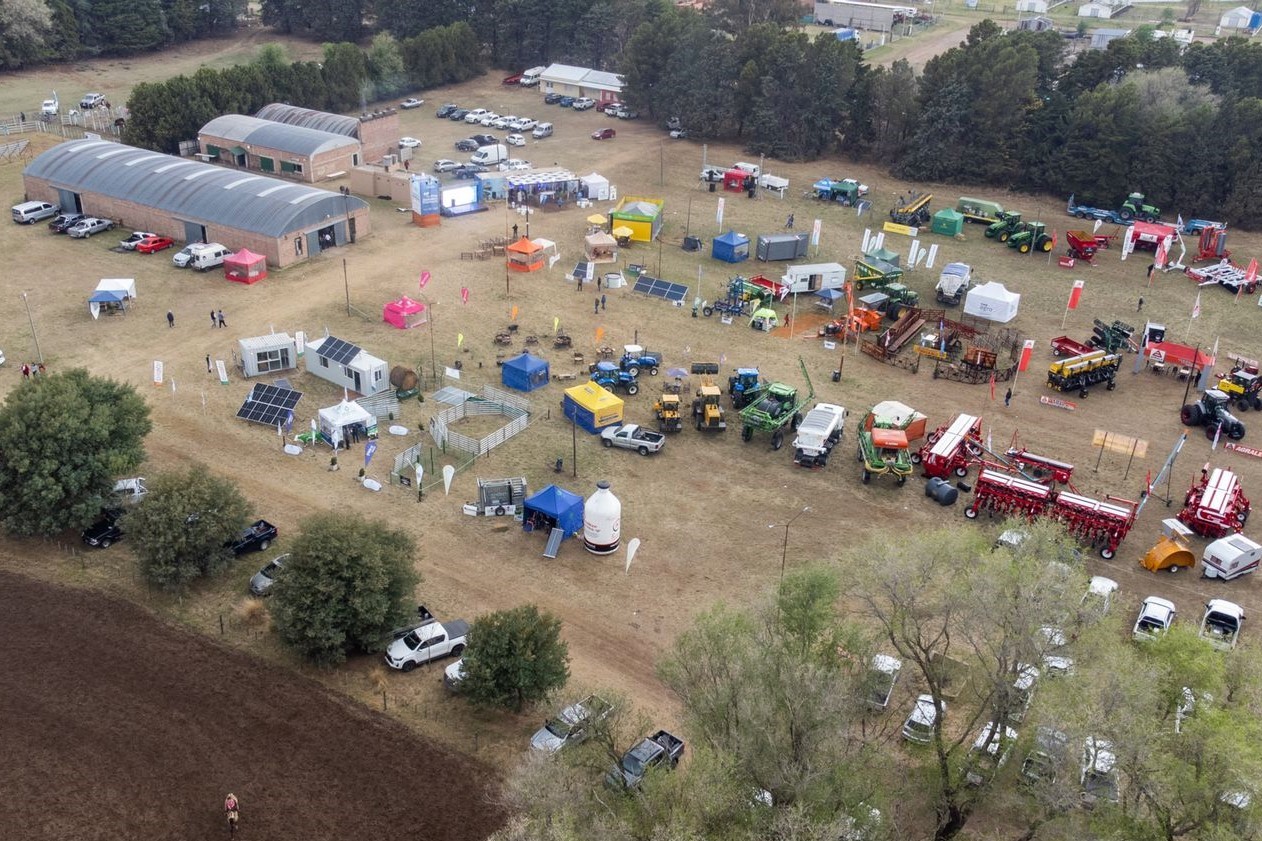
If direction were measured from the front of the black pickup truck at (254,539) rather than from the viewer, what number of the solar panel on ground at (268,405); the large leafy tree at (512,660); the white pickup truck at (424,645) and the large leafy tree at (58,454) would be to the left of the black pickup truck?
2

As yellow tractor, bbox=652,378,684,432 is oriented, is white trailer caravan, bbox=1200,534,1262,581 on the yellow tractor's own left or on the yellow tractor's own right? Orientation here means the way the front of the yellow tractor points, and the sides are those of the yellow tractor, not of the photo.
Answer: on the yellow tractor's own left

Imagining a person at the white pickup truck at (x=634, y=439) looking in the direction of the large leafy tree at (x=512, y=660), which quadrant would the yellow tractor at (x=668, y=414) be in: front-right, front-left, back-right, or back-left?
back-left

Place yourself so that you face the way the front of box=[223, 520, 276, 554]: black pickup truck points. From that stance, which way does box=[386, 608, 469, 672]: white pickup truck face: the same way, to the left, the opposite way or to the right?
the same way

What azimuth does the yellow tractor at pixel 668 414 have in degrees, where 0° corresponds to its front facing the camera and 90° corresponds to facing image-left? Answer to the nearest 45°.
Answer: approximately 0°

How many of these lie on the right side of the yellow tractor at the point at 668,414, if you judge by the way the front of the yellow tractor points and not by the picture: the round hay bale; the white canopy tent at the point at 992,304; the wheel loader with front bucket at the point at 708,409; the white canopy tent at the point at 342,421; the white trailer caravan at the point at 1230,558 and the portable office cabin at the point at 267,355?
3

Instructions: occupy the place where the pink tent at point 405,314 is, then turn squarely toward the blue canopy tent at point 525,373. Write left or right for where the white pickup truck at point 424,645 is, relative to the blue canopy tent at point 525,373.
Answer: right

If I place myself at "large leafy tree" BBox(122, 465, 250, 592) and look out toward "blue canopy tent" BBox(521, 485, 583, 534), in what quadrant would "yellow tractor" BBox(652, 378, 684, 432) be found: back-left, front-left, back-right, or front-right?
front-left

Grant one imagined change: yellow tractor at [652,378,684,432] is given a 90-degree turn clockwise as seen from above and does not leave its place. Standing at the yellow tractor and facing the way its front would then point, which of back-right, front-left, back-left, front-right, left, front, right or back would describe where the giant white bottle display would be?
left
